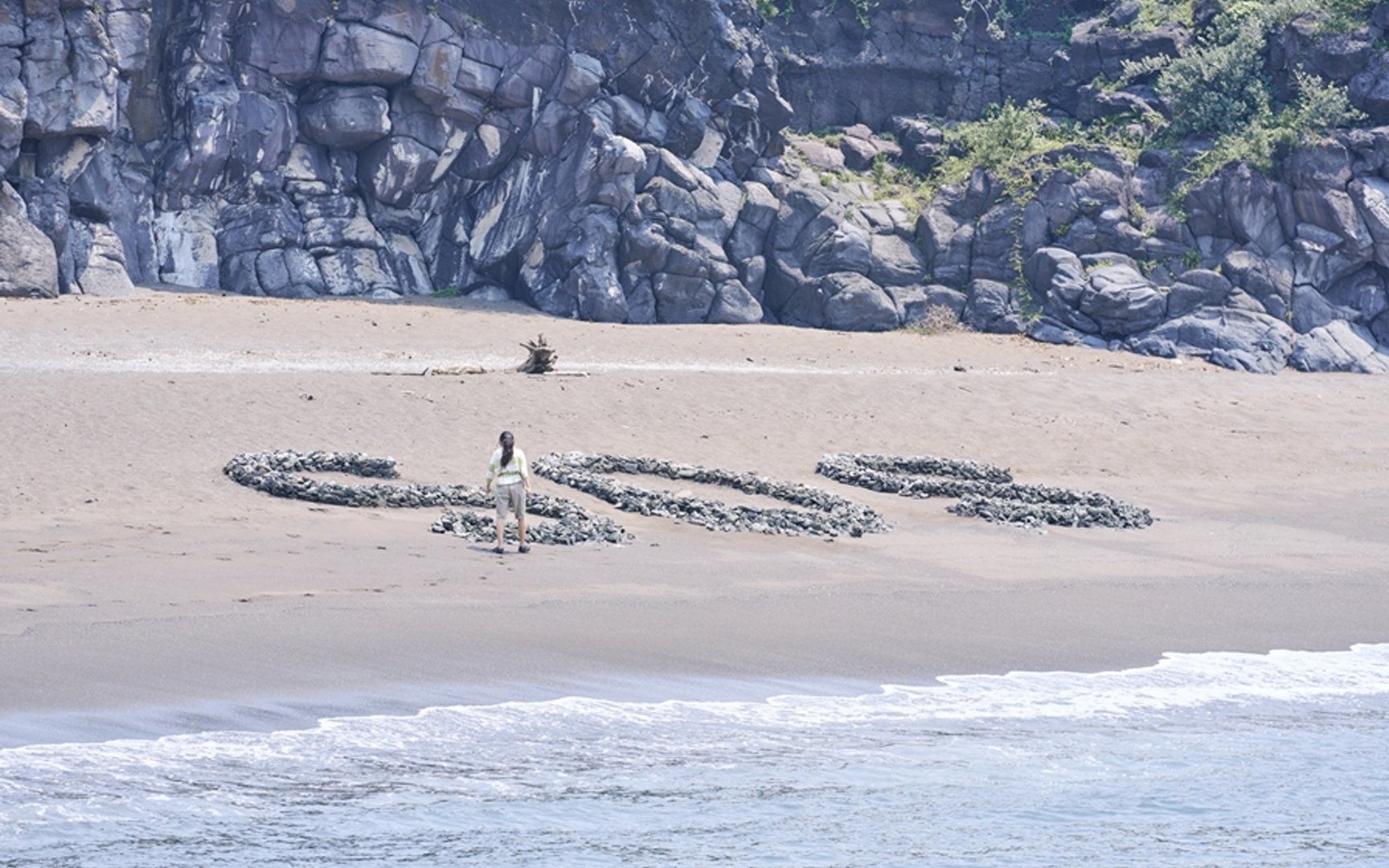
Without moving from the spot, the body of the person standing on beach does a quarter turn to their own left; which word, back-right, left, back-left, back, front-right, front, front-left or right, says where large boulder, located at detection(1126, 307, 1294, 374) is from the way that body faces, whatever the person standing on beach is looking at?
back-right

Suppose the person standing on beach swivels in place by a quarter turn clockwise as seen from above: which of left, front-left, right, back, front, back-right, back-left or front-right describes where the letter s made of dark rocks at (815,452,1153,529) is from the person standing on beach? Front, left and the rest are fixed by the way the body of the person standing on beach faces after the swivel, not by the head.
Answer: front-left

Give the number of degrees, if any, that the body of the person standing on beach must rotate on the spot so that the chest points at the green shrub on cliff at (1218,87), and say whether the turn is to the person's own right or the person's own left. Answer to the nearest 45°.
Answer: approximately 45° to the person's own right

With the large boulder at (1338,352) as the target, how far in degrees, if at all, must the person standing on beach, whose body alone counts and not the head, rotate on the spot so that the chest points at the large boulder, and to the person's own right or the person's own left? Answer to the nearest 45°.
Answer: approximately 45° to the person's own right

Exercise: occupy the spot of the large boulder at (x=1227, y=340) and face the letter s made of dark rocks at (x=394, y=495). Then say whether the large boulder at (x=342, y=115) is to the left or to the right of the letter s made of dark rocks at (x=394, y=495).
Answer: right

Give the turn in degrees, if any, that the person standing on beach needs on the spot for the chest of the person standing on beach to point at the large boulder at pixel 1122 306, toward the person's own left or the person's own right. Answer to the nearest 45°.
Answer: approximately 45° to the person's own right

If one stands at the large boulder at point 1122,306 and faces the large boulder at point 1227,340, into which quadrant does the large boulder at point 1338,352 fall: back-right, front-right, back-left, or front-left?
front-left

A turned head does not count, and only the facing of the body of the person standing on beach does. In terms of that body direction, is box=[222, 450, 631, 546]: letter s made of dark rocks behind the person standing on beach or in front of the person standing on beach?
in front

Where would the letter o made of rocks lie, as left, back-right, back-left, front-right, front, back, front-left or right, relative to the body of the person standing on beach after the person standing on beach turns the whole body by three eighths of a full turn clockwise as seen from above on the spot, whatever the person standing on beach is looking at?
left

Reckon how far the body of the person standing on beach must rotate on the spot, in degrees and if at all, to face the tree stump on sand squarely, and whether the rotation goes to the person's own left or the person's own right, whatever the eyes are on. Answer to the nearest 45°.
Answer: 0° — they already face it

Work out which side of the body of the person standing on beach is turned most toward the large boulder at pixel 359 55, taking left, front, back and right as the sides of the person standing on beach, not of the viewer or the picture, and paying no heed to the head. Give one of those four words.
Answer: front

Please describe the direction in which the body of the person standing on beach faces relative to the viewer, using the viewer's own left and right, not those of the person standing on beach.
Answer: facing away from the viewer
